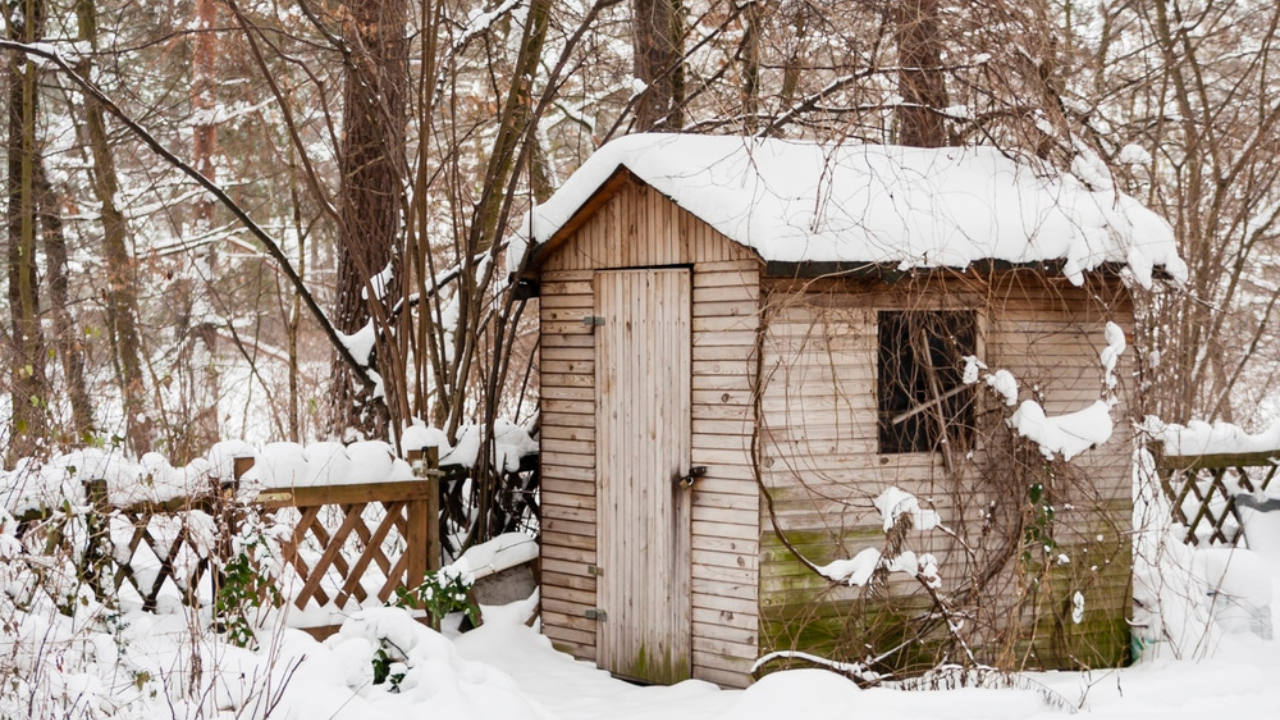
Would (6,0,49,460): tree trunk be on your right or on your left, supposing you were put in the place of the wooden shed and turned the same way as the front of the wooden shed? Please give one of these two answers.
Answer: on your right

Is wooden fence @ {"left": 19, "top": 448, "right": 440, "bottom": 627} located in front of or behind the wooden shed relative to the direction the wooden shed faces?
in front

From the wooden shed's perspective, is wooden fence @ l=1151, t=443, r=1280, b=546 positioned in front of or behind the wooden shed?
behind

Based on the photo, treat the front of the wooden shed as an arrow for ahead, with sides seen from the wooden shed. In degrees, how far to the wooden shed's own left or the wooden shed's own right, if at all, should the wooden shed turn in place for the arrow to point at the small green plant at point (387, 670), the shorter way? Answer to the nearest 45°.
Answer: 0° — it already faces it

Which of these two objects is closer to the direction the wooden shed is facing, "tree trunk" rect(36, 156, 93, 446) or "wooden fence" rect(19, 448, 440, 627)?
the wooden fence

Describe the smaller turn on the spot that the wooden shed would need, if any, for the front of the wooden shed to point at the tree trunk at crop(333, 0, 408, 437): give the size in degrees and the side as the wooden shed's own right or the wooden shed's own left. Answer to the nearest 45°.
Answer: approximately 90° to the wooden shed's own right

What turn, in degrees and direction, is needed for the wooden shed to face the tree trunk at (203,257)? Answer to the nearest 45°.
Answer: approximately 90° to its right

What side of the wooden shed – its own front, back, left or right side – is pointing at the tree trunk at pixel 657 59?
right

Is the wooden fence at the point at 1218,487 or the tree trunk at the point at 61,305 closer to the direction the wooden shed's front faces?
the tree trunk

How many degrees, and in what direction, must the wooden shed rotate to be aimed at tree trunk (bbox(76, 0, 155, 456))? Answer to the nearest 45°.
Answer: approximately 90° to its right

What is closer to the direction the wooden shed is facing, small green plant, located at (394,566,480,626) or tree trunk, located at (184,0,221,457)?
the small green plant

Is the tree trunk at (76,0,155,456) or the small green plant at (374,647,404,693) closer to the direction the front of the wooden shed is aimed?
the small green plant

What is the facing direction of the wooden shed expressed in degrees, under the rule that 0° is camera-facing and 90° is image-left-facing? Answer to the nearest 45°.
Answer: approximately 45°

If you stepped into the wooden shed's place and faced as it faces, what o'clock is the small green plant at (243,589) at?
The small green plant is roughly at 1 o'clock from the wooden shed.
